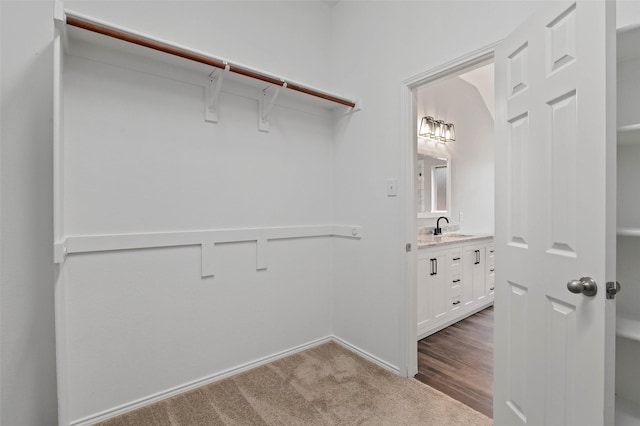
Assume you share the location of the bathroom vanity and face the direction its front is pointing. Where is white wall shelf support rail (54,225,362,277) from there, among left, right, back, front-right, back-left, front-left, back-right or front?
right

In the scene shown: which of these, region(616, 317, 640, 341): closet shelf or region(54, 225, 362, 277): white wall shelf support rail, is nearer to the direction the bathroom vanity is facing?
the closet shelf

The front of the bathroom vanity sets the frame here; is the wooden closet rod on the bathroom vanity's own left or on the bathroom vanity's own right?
on the bathroom vanity's own right

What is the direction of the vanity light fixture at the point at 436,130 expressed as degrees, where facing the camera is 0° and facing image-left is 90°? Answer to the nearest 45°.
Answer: approximately 315°

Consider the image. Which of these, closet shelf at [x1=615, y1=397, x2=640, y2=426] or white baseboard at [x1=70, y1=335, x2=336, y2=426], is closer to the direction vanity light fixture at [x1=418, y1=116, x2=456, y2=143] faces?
the closet shelf

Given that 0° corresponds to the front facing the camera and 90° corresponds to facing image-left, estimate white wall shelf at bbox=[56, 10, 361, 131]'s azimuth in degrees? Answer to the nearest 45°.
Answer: approximately 315°
